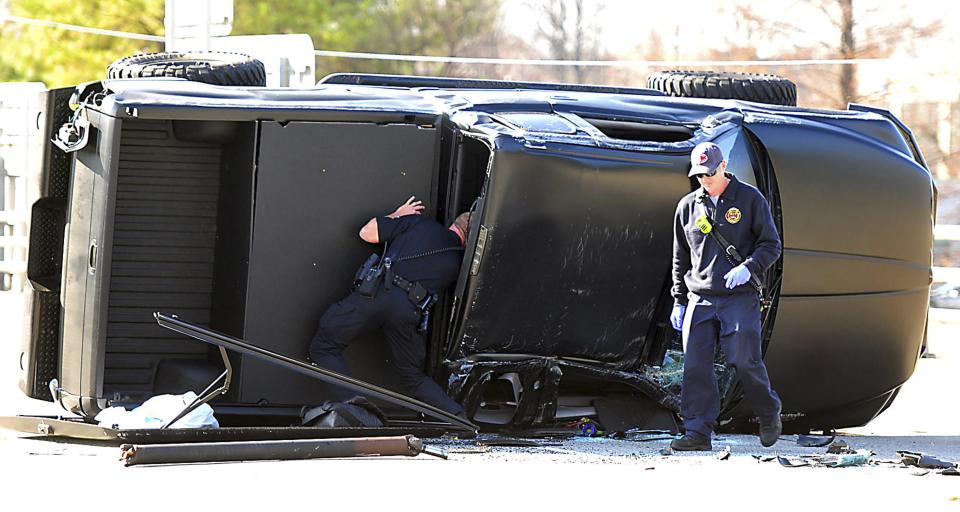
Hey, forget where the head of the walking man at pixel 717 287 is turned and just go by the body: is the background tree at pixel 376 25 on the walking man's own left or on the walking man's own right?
on the walking man's own right

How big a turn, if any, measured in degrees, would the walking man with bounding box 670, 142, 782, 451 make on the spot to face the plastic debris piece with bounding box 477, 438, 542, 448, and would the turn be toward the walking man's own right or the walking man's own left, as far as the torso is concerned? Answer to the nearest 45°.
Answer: approximately 45° to the walking man's own right

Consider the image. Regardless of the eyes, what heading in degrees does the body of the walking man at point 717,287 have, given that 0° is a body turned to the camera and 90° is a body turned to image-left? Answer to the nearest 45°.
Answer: approximately 45°

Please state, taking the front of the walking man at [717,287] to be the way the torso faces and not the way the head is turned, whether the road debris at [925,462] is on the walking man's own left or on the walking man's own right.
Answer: on the walking man's own left

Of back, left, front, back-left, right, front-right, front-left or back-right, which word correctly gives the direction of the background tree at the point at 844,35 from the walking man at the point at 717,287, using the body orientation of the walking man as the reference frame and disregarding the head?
back-right

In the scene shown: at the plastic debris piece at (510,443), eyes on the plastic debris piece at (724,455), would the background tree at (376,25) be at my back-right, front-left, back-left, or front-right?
back-left
